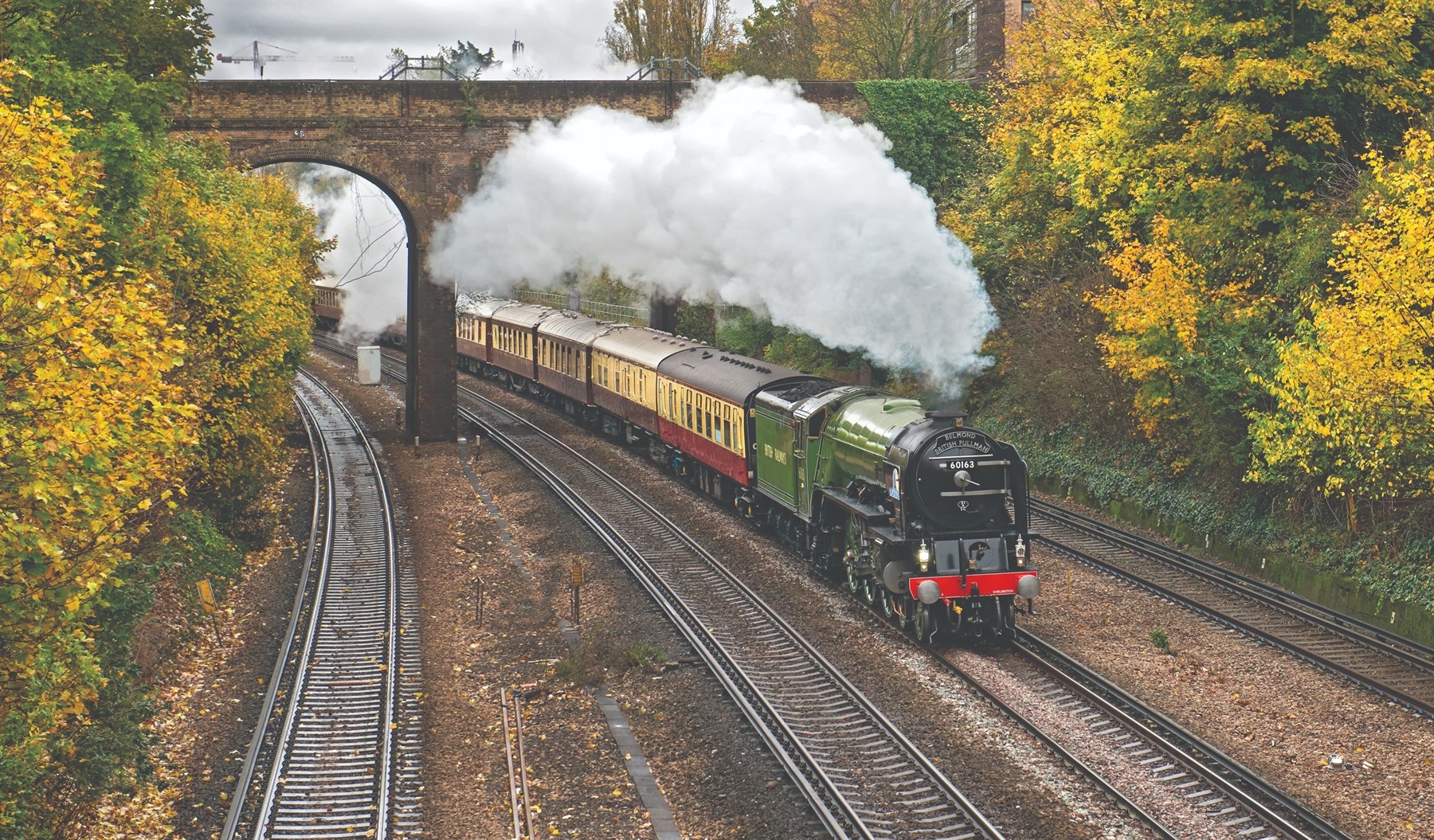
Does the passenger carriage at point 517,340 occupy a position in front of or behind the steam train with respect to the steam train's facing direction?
behind

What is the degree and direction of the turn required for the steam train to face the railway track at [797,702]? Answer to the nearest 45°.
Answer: approximately 45° to its right

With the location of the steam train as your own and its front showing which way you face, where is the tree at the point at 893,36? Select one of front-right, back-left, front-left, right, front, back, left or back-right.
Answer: back-left

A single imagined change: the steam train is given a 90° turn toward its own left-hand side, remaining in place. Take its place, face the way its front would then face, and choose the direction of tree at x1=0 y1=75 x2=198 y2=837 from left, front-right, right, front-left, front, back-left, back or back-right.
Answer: back

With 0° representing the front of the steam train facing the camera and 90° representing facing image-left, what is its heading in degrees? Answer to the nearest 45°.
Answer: approximately 315°
